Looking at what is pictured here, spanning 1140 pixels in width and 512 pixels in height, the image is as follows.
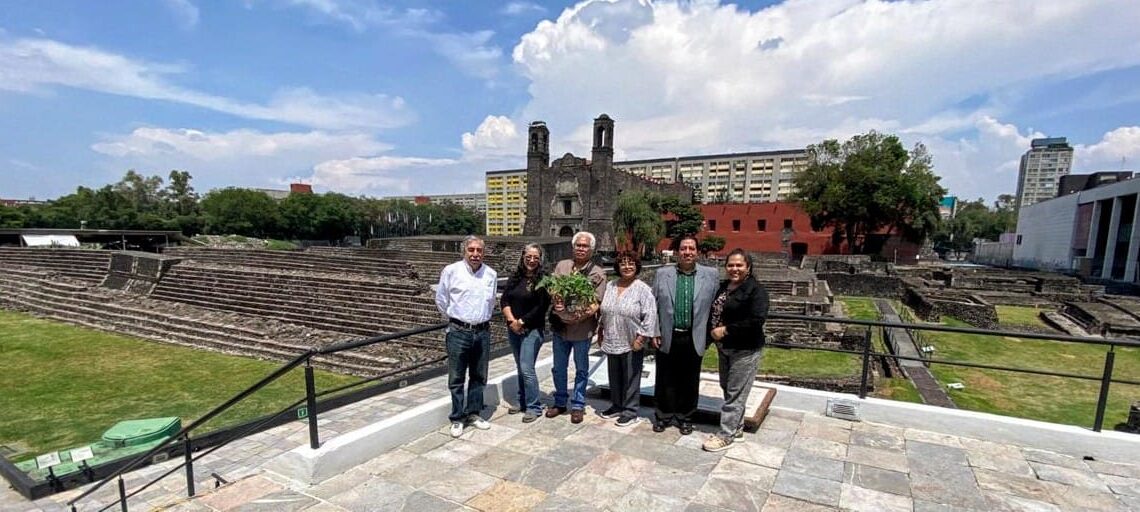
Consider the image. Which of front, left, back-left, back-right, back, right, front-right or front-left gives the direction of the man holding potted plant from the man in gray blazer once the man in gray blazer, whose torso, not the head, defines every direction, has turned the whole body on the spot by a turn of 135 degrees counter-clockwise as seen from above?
back-left

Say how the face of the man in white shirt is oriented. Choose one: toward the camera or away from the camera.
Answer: toward the camera

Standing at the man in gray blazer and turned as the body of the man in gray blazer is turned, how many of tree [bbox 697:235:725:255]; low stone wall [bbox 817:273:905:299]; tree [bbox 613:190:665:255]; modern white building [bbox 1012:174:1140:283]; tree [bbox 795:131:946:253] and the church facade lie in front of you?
0

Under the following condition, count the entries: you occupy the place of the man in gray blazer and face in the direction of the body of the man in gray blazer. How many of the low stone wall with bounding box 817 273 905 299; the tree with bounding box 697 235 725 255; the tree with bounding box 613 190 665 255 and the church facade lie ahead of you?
0

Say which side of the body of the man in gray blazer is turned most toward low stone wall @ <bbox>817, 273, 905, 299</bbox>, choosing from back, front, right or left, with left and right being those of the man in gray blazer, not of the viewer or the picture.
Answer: back

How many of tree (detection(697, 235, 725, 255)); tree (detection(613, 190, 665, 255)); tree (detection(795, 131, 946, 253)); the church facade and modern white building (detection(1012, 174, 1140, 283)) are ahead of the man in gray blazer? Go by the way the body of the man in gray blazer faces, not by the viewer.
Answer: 0

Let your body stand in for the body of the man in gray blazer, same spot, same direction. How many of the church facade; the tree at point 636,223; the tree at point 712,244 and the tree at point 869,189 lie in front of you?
0

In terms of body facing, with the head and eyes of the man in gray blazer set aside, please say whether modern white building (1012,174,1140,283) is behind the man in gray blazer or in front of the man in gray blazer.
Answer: behind

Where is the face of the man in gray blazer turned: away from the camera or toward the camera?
toward the camera

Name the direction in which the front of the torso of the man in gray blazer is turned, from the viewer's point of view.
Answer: toward the camera

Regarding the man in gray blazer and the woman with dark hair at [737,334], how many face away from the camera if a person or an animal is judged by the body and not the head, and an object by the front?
0

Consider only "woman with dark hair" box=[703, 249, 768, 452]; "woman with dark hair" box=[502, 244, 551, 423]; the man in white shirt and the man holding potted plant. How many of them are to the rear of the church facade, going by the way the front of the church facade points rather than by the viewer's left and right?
0

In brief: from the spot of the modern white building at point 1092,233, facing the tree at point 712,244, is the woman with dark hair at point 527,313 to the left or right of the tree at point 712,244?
left

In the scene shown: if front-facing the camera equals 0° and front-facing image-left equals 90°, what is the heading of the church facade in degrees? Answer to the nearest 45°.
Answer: approximately 45°

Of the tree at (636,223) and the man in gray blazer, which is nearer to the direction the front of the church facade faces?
the man in gray blazer

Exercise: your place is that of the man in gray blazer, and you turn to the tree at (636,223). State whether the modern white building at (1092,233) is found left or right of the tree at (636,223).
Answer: right

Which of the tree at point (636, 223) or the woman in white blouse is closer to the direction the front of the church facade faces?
the woman in white blouse

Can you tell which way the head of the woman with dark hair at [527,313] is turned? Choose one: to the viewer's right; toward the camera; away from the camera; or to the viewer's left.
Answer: toward the camera

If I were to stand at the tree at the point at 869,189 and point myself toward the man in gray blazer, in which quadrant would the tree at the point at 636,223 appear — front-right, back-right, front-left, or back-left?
front-right

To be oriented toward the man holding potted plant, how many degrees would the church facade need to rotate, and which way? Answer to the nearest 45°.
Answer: approximately 45° to its left

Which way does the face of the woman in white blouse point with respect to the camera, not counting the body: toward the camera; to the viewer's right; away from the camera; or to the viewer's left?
toward the camera

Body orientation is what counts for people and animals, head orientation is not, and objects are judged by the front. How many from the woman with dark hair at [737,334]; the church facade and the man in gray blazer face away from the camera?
0
